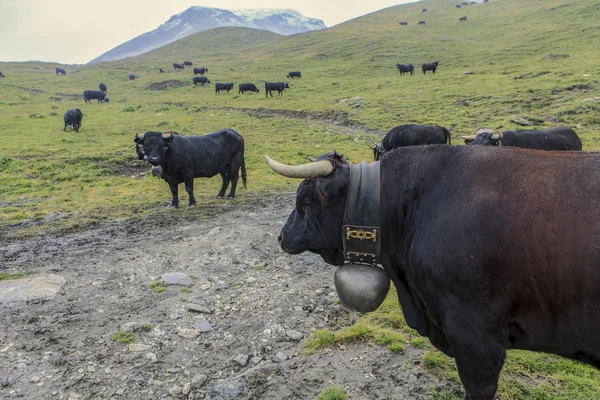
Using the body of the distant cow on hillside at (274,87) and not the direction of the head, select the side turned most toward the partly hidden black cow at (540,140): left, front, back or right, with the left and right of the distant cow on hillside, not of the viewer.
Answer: right

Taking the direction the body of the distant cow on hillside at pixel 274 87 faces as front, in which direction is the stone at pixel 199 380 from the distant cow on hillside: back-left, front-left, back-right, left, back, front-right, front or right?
right

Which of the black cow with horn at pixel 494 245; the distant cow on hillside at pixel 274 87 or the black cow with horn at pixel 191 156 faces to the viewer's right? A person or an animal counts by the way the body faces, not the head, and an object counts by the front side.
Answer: the distant cow on hillside

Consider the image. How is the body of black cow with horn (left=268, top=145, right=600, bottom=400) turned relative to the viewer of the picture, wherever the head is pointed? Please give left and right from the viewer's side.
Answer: facing to the left of the viewer

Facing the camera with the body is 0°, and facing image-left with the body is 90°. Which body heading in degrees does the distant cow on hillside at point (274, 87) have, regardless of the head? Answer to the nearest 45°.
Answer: approximately 270°

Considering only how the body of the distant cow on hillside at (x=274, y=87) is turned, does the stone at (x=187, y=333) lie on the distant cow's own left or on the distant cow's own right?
on the distant cow's own right

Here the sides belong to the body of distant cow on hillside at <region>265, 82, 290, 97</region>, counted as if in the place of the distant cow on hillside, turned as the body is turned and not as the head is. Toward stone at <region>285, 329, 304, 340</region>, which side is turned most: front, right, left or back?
right

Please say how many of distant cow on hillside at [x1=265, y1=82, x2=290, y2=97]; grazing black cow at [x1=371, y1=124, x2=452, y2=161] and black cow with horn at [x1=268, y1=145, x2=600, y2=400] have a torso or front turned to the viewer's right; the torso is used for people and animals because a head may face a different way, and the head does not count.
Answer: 1

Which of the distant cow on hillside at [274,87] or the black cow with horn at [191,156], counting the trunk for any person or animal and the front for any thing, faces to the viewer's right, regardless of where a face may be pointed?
the distant cow on hillside

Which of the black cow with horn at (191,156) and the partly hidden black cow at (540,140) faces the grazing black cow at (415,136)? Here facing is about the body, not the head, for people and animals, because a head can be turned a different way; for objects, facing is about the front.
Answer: the partly hidden black cow at (540,140)

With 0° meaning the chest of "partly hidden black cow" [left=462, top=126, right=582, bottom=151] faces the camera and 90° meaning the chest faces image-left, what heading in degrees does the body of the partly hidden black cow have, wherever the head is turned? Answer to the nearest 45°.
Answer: approximately 90°

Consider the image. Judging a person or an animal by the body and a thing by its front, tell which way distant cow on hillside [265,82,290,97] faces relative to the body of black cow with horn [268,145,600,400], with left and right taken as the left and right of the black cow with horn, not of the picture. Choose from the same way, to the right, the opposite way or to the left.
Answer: the opposite way
